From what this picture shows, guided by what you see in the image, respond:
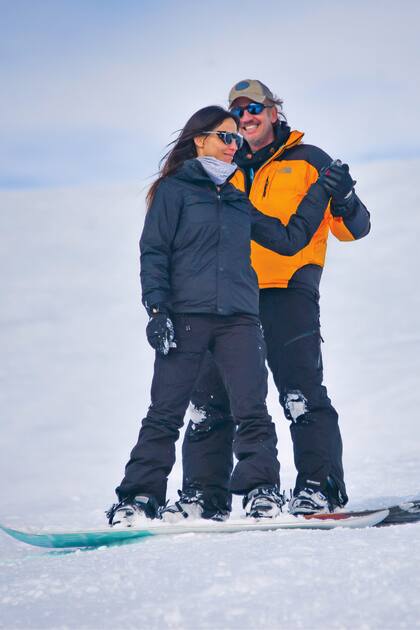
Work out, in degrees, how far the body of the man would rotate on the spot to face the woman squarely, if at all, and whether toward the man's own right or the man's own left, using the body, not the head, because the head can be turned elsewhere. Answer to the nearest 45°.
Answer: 0° — they already face them

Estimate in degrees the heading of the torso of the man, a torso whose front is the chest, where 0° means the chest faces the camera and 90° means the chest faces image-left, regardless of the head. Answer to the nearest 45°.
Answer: approximately 45°
